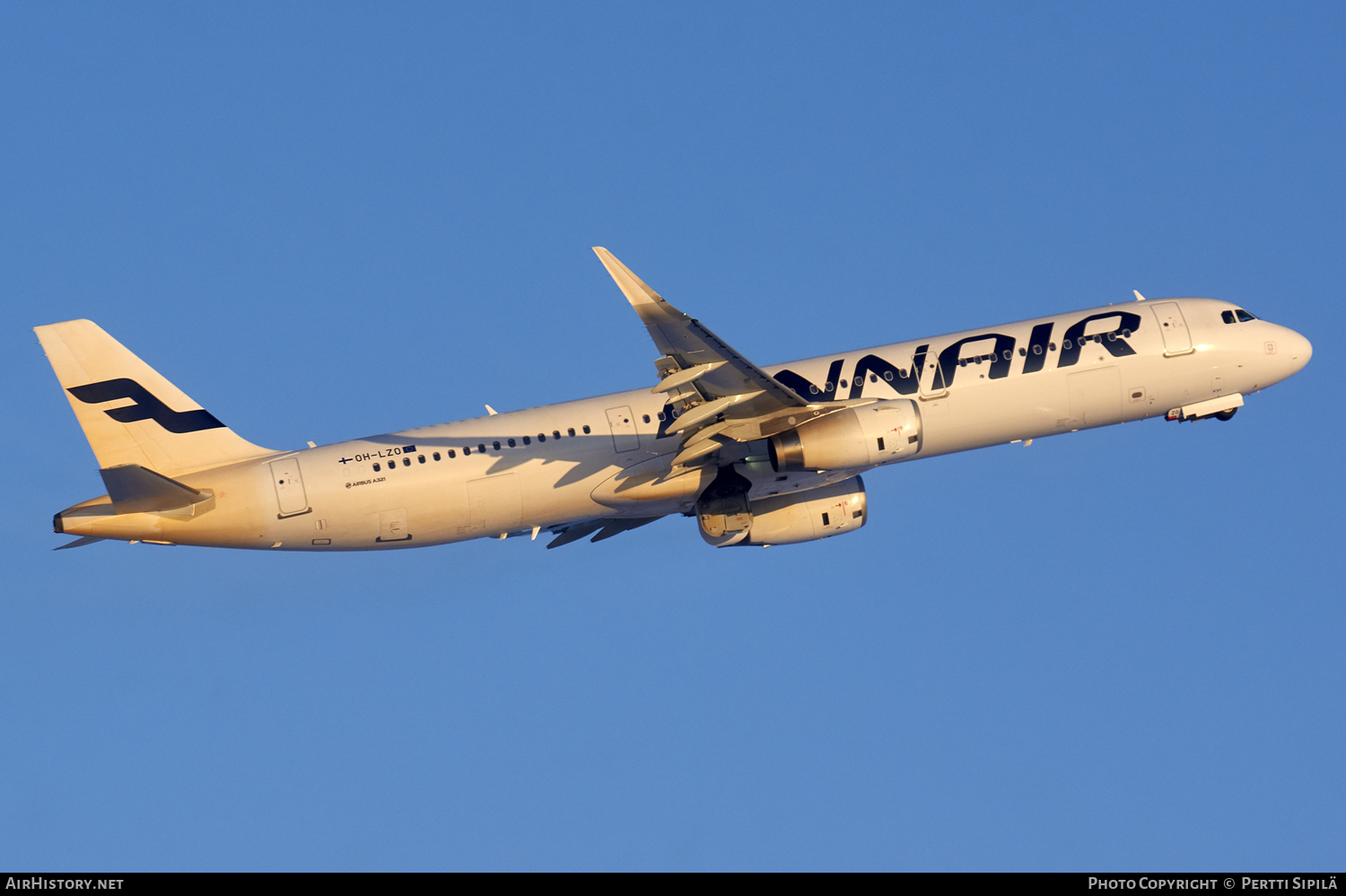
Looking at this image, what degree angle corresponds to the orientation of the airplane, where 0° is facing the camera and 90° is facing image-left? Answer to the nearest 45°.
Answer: approximately 270°
